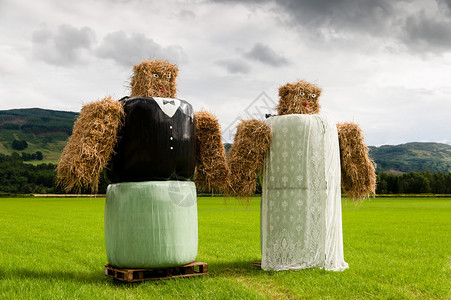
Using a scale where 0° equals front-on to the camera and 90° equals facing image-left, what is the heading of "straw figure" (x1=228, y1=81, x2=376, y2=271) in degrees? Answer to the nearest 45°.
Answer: approximately 315°

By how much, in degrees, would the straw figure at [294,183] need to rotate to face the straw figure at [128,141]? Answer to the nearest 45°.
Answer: approximately 90° to its right

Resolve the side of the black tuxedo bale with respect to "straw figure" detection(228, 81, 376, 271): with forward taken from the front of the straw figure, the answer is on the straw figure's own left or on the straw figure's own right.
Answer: on the straw figure's own right

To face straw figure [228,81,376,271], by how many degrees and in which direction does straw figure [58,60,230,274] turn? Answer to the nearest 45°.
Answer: approximately 45° to its left

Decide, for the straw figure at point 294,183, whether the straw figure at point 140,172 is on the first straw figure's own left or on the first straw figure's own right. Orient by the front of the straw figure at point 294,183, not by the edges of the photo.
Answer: on the first straw figure's own right

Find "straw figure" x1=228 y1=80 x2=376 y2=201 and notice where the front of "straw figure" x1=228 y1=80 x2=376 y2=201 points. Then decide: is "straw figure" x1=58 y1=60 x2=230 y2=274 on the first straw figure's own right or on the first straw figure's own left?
on the first straw figure's own right

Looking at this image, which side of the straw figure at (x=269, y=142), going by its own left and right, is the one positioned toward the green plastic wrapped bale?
right

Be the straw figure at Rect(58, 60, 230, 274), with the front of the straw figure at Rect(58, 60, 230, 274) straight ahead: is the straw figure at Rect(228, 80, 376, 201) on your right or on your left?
on your left
